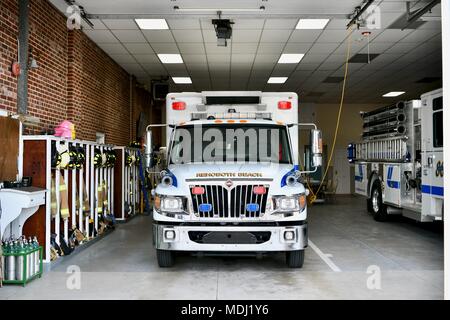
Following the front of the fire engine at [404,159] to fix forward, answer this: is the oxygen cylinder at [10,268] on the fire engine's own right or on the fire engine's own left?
on the fire engine's own right

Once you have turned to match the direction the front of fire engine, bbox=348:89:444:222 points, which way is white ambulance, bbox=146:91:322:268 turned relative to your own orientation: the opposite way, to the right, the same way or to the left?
the same way

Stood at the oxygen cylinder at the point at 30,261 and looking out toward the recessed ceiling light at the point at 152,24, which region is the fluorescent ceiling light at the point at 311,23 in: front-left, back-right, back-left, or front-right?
front-right

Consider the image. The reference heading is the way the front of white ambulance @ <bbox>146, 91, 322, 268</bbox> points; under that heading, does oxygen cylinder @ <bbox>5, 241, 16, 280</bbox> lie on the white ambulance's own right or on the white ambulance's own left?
on the white ambulance's own right

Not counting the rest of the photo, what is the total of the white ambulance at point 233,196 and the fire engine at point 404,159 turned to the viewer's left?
0

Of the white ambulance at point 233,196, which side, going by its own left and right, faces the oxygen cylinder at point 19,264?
right

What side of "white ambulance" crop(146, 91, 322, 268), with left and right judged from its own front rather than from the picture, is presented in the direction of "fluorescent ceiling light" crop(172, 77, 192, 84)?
back

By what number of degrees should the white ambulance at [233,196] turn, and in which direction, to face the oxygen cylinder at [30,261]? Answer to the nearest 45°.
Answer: approximately 90° to its right

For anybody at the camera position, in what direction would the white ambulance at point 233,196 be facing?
facing the viewer

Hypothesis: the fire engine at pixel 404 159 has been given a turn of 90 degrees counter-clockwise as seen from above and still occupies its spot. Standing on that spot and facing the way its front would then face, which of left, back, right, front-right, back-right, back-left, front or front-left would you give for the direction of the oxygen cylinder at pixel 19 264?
back

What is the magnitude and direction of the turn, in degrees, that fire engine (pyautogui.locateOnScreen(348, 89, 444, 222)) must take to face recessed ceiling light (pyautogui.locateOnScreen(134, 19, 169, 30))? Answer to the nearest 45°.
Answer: approximately 90° to its right
